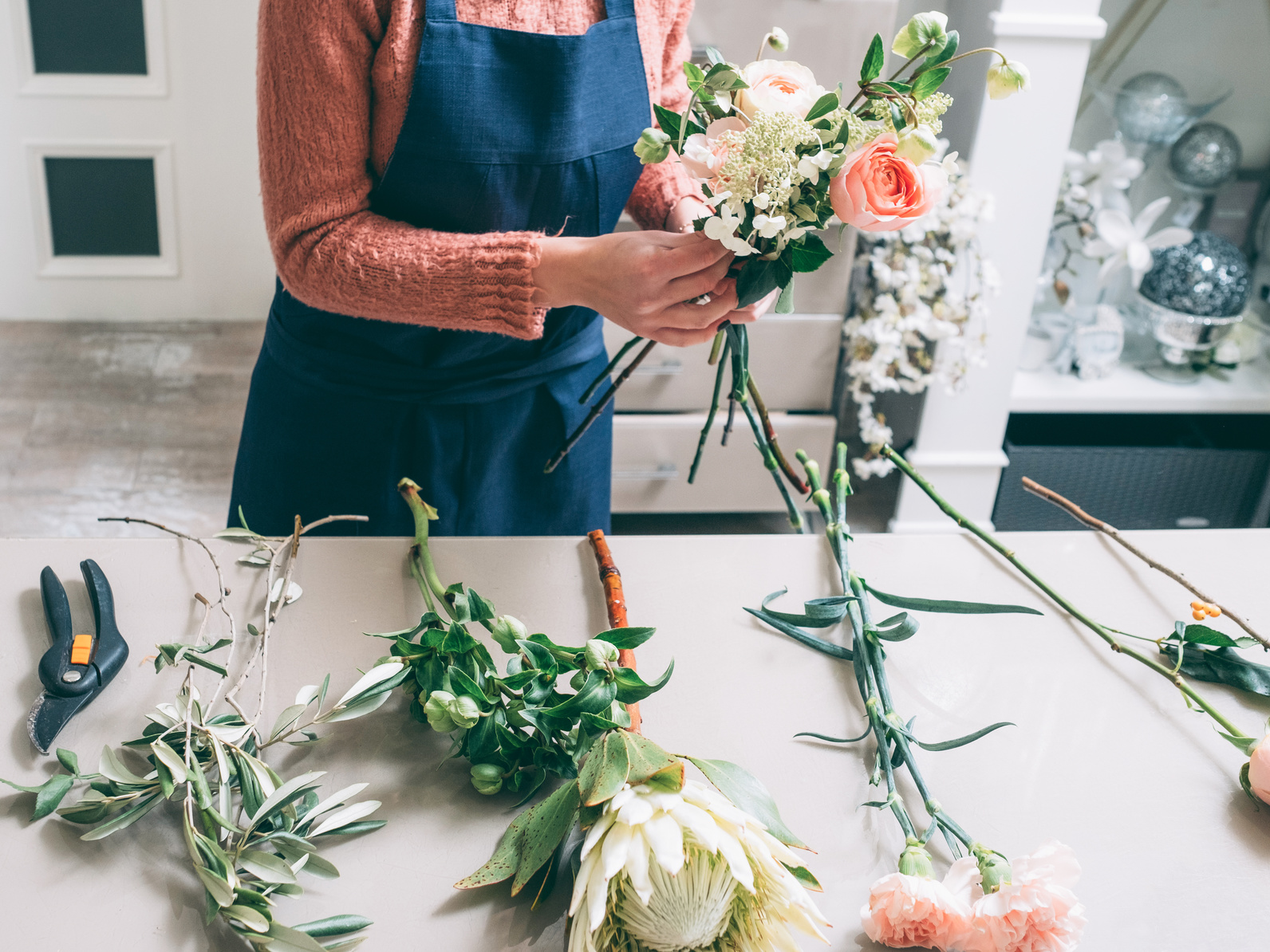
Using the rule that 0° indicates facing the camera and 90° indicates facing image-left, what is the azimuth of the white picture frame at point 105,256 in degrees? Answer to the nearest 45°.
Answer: approximately 0°

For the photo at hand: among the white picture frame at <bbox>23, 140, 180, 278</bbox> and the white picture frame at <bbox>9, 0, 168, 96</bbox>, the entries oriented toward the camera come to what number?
2

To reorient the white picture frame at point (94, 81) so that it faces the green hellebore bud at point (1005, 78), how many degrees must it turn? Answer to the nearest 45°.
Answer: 0° — it already faces it

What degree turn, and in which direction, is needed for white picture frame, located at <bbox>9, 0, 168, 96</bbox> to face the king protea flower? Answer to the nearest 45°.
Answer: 0° — it already faces it

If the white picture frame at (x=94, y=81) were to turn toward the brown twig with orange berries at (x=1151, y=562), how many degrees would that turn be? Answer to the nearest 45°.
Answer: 0° — it already faces it

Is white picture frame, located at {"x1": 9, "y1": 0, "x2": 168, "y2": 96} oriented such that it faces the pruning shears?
yes

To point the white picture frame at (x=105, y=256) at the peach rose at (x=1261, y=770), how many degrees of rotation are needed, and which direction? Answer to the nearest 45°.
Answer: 0° — it already faces it

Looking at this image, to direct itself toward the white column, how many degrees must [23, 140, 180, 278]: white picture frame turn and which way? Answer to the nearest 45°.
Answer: approximately 45° to its left

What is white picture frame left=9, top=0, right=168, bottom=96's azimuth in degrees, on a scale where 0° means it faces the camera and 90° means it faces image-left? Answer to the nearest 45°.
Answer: approximately 0°

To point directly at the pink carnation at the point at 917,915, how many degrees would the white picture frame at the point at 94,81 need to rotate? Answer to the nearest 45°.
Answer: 0° — it already faces it

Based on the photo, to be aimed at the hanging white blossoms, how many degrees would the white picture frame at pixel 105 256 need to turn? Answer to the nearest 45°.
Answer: approximately 45° to its left

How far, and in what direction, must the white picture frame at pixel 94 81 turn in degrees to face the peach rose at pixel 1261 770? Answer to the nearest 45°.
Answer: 0° — it already faces it
